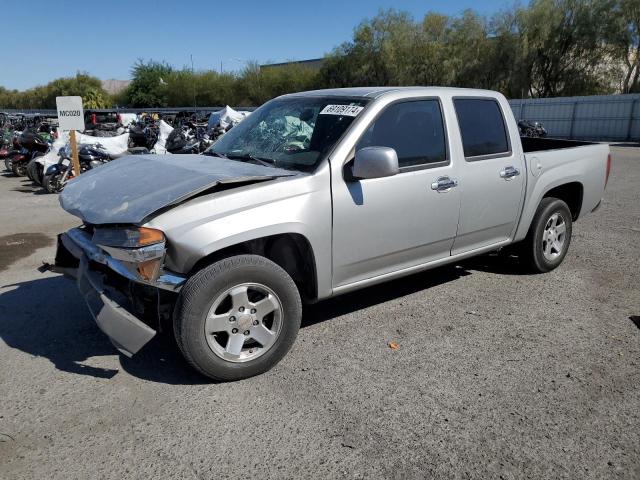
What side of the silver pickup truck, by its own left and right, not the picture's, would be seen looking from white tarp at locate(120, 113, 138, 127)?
right

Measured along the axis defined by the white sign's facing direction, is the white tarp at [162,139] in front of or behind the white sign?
behind

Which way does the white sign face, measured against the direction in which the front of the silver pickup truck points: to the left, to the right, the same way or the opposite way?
to the left

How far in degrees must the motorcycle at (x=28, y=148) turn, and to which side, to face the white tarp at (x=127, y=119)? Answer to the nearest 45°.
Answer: approximately 135° to its right

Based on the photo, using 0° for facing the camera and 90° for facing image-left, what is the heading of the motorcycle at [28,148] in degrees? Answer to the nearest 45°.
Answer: approximately 45°

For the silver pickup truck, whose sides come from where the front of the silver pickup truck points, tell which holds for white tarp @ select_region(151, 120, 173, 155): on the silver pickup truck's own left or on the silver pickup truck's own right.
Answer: on the silver pickup truck's own right

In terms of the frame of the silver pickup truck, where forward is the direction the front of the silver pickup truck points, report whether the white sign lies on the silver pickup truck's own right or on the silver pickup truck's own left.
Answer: on the silver pickup truck's own right

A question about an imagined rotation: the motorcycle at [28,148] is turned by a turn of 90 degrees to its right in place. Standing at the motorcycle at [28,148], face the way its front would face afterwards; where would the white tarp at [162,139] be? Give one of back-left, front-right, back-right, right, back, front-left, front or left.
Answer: back-right

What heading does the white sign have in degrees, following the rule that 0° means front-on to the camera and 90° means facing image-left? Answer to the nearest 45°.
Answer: approximately 0°

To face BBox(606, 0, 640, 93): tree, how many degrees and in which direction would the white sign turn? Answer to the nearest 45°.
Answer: approximately 135° to its left

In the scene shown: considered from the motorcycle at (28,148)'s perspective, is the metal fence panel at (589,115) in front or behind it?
behind
